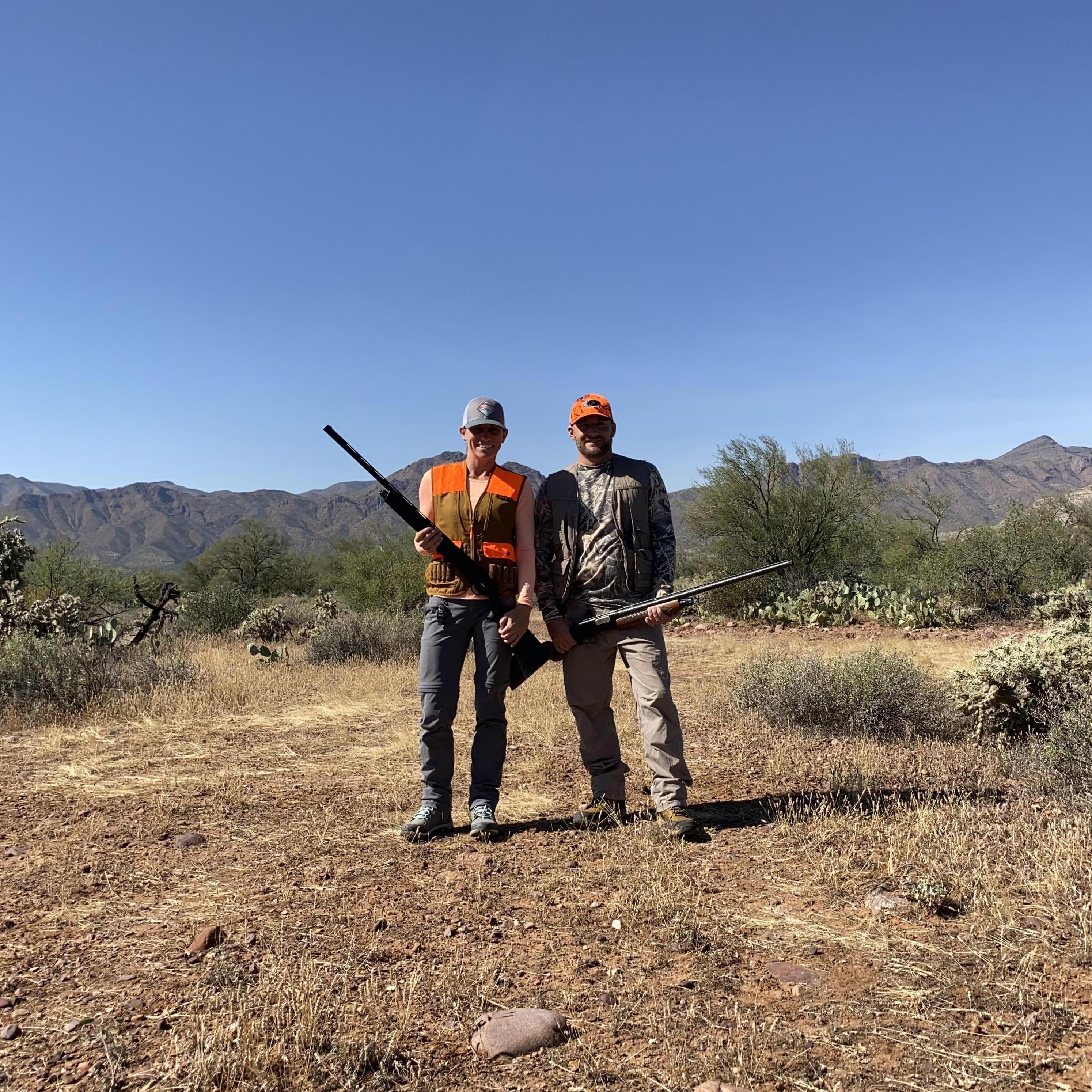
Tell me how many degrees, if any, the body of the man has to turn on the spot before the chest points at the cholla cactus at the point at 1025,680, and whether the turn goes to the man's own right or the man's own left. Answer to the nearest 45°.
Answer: approximately 135° to the man's own left

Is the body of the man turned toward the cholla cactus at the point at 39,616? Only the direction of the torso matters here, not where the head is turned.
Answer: no

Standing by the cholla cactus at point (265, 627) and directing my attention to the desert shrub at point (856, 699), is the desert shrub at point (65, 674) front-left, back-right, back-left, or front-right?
front-right

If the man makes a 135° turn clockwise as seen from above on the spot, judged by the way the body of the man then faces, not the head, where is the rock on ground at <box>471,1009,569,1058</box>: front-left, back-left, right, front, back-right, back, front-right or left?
back-left

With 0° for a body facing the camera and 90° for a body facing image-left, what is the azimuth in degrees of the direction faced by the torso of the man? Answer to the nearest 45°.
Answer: approximately 0°

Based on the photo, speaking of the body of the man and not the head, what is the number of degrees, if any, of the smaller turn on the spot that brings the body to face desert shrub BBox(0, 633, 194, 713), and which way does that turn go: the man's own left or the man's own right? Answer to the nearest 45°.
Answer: approximately 135° to the man's own right

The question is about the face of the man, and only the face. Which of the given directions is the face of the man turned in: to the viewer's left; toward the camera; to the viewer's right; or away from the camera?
toward the camera

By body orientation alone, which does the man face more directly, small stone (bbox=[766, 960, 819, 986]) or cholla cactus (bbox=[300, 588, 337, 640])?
the small stone

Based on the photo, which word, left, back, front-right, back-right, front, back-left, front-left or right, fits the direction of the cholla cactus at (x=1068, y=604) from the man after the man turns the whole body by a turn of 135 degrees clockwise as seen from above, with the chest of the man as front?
right

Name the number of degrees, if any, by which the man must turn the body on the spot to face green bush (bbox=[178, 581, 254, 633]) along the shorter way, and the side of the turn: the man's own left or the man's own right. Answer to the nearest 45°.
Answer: approximately 135° to the man's own right

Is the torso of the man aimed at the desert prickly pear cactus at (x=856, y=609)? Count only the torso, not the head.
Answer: no
